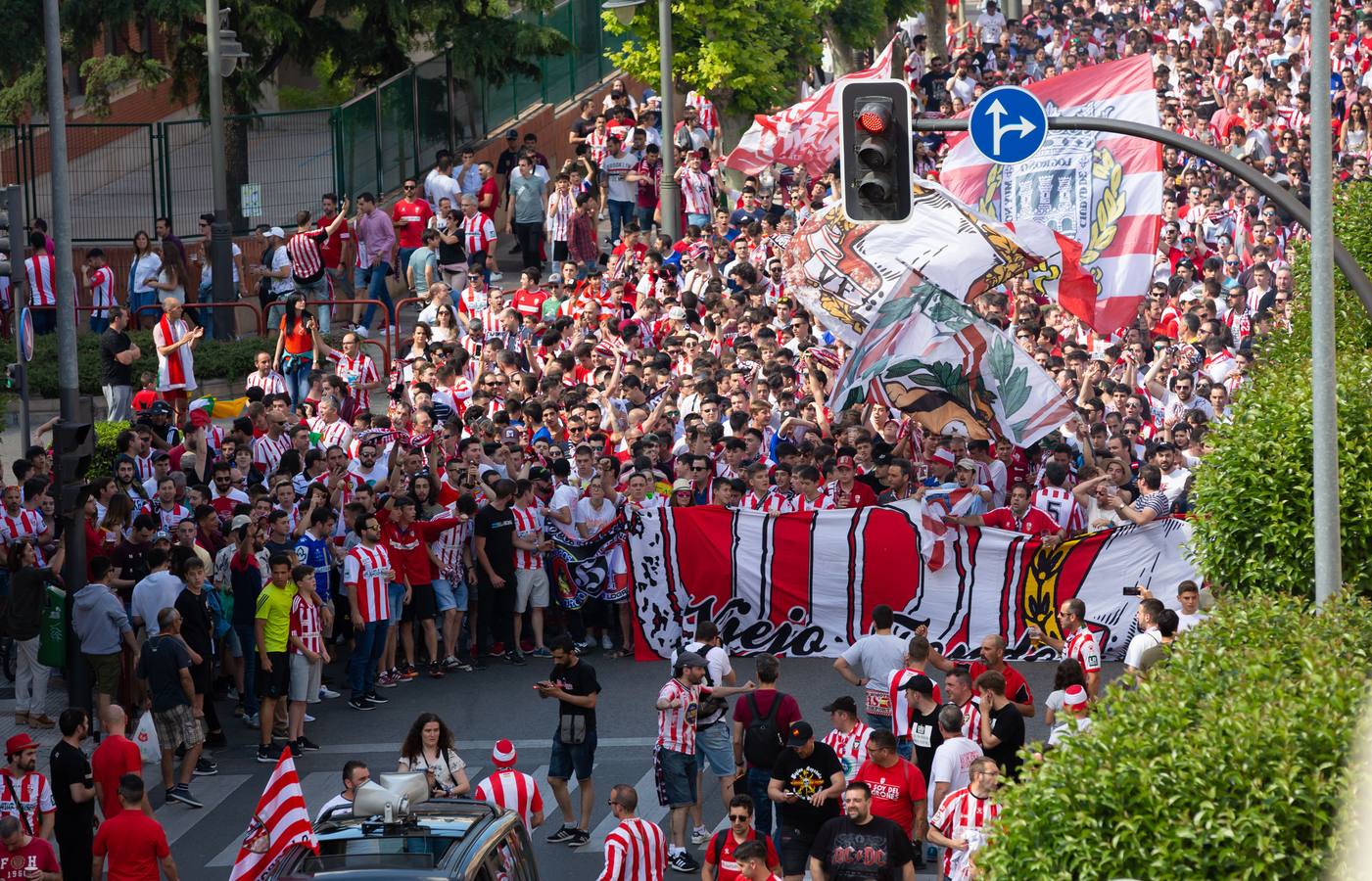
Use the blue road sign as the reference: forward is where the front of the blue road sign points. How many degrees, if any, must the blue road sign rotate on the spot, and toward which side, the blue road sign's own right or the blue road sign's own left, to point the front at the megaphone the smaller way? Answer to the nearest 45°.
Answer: approximately 45° to the blue road sign's own right

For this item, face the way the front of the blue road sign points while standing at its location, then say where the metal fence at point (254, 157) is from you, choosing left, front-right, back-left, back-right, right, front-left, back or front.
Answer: back-right

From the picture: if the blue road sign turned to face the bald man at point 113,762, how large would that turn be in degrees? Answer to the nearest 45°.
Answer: approximately 90° to its right

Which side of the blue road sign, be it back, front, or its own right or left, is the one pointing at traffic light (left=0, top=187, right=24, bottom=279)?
right

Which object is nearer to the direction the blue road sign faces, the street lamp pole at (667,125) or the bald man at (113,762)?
the bald man

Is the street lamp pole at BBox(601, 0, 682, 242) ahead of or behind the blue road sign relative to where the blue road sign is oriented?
behind

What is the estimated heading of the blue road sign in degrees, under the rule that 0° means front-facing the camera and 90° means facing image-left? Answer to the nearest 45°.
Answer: approximately 0°

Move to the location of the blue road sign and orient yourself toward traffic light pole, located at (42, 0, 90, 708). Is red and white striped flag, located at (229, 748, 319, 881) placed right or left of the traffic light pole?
left

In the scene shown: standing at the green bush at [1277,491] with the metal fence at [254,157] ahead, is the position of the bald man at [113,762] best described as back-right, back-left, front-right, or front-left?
front-left

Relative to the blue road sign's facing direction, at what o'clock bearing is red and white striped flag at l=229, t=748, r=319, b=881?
The red and white striped flag is roughly at 2 o'clock from the blue road sign.

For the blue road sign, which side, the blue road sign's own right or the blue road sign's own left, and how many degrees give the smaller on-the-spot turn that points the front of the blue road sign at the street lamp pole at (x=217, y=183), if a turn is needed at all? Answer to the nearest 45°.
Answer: approximately 135° to the blue road sign's own right

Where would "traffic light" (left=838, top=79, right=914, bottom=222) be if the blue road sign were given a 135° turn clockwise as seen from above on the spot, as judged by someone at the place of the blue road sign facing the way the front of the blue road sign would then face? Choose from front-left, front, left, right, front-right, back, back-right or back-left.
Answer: left

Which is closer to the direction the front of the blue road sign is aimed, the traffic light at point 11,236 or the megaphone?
the megaphone

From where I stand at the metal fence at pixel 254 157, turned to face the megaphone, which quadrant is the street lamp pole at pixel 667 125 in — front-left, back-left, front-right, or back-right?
front-left

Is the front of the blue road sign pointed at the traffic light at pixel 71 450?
no

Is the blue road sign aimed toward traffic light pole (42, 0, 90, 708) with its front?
no

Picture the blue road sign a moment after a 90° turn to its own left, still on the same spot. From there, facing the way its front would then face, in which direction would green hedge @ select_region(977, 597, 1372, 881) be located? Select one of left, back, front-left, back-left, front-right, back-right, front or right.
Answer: right
